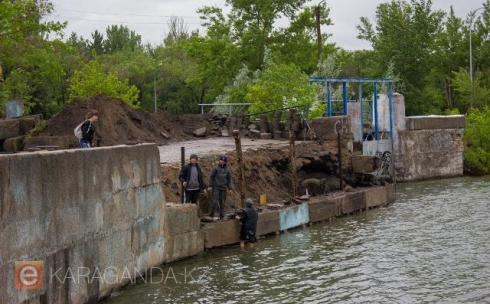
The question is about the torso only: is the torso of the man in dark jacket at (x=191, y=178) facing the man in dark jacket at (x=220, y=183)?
no

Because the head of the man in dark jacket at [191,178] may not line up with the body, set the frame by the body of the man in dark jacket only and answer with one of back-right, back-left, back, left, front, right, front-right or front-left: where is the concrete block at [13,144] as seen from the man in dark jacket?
back-right

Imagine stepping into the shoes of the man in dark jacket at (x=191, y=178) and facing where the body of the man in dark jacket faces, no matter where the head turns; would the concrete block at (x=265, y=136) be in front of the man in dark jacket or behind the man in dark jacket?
behind

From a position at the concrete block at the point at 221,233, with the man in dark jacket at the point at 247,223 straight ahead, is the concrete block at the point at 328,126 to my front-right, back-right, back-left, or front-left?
front-left

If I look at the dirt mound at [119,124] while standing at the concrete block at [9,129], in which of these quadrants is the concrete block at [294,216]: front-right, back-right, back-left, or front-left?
front-right

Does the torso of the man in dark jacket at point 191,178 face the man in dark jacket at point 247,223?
no

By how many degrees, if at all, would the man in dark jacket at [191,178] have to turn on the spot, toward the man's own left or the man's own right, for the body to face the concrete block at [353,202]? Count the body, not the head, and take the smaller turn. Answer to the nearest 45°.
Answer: approximately 135° to the man's own left

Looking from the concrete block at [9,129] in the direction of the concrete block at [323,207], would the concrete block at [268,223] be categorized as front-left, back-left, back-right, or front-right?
front-right

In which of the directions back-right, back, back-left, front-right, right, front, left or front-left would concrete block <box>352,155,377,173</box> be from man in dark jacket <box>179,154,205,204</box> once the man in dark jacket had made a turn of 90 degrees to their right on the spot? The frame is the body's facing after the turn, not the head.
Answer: back-right

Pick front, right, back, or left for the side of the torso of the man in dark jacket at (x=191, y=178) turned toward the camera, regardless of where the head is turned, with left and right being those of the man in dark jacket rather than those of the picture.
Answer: front

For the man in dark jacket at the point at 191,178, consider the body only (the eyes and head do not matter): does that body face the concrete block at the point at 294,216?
no

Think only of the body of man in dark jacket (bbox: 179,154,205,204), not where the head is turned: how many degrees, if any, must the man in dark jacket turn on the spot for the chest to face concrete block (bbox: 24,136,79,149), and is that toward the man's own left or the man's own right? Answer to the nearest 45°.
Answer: approximately 135° to the man's own right

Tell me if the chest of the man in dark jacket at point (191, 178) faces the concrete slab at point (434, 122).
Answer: no

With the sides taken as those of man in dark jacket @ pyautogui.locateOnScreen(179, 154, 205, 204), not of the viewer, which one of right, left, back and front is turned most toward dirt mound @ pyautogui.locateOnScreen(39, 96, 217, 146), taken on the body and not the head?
back

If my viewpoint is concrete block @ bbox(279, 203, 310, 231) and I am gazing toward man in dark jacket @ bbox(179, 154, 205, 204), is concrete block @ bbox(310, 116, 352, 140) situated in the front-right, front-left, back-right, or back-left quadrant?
back-right
